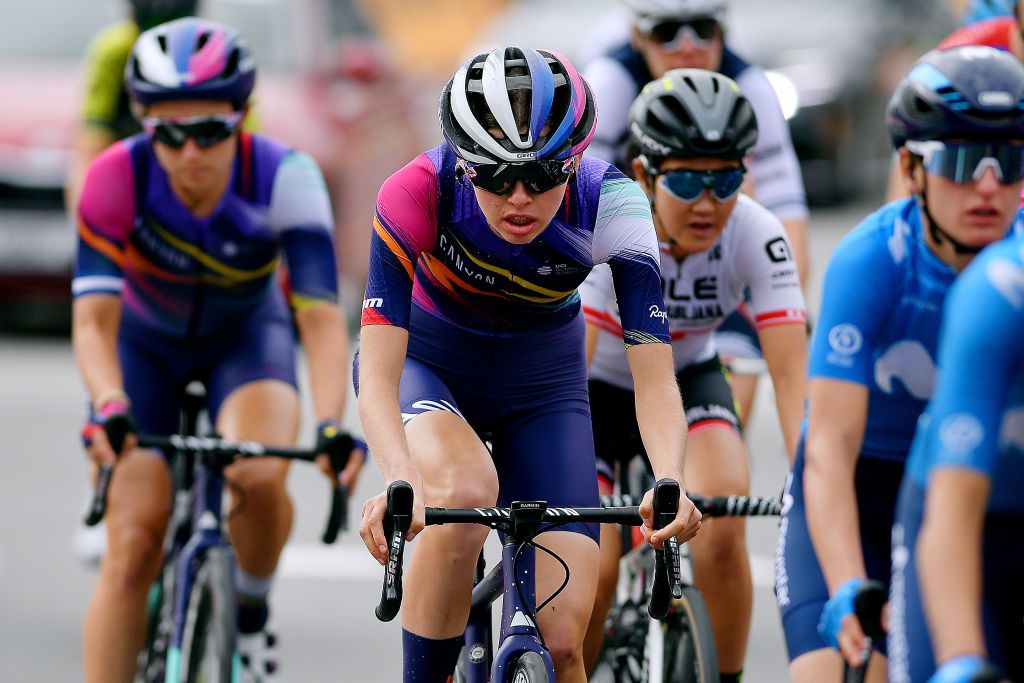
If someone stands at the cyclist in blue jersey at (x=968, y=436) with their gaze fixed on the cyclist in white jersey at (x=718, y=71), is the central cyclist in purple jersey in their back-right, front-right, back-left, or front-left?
front-left

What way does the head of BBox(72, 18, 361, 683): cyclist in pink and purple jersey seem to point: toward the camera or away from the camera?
toward the camera

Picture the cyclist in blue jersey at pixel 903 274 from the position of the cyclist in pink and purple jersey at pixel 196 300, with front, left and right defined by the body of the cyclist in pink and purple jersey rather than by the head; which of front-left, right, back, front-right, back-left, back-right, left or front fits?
front-left

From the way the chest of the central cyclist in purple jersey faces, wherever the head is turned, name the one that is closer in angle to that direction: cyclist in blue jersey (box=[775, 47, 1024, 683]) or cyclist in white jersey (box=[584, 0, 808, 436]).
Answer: the cyclist in blue jersey

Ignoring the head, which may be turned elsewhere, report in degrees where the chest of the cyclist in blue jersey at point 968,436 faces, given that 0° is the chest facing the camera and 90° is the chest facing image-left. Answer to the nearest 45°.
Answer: approximately 315°

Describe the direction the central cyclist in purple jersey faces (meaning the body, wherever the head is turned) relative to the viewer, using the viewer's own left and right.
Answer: facing the viewer

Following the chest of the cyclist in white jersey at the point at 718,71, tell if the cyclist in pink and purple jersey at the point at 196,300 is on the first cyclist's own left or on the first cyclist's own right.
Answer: on the first cyclist's own right

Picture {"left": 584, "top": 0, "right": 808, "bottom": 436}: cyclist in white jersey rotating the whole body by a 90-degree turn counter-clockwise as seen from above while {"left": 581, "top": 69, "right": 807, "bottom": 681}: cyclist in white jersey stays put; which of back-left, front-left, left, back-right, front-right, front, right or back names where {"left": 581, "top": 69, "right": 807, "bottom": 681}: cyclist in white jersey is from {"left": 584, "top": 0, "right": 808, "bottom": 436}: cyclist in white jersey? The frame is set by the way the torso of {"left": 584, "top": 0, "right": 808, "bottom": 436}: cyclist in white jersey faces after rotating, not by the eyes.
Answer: right

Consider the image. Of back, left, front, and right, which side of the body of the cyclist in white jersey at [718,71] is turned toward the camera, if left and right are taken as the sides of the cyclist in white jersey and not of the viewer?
front

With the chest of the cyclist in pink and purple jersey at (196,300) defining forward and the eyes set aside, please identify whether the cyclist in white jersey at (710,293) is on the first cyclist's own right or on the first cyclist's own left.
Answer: on the first cyclist's own left

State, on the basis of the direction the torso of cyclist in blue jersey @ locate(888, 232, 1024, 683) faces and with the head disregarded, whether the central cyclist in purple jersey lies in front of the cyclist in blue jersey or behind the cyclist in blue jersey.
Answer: behind

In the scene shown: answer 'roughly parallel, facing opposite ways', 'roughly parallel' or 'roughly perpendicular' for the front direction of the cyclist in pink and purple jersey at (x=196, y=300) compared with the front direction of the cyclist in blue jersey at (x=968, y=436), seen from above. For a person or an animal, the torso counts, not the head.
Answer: roughly parallel

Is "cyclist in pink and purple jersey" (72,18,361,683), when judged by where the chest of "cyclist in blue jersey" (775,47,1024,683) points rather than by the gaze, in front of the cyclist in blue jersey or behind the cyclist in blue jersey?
behind

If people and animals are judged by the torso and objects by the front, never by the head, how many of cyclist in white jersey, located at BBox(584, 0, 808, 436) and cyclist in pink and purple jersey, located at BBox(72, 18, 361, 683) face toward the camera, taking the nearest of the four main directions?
2

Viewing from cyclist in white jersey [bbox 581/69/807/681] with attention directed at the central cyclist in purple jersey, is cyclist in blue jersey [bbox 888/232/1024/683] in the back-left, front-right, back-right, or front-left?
front-left

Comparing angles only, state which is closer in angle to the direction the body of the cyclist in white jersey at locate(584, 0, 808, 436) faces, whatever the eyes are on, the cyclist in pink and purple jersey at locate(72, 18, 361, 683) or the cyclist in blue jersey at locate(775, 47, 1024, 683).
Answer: the cyclist in blue jersey

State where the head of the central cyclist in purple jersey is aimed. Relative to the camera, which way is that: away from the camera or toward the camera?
toward the camera

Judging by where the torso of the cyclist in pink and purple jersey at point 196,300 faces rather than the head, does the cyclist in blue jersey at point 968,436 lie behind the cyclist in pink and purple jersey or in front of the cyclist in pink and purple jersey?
in front
